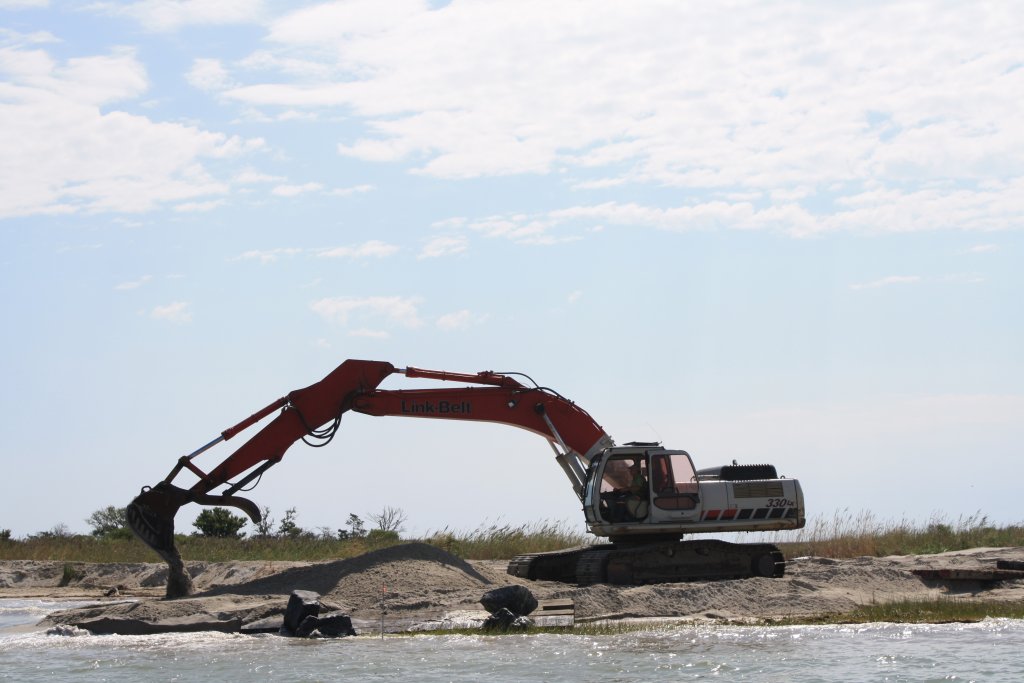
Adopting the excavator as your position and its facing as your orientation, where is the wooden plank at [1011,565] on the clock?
The wooden plank is roughly at 6 o'clock from the excavator.

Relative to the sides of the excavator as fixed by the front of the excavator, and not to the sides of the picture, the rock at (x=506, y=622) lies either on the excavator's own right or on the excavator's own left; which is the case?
on the excavator's own left

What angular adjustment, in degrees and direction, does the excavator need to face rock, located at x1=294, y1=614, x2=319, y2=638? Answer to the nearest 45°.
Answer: approximately 45° to its left

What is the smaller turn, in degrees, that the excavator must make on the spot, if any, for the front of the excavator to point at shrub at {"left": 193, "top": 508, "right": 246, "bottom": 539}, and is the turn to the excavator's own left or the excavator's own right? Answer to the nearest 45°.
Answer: approximately 45° to the excavator's own right

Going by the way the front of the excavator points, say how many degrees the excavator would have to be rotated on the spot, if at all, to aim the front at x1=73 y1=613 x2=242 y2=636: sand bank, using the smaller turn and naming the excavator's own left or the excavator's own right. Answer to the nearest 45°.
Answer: approximately 45° to the excavator's own left

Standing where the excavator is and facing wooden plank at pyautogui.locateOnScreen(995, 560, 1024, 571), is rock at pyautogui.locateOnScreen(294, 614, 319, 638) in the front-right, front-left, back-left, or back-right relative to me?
back-right

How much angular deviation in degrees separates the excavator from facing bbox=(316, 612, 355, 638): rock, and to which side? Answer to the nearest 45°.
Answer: approximately 45° to its left

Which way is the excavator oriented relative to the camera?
to the viewer's left
